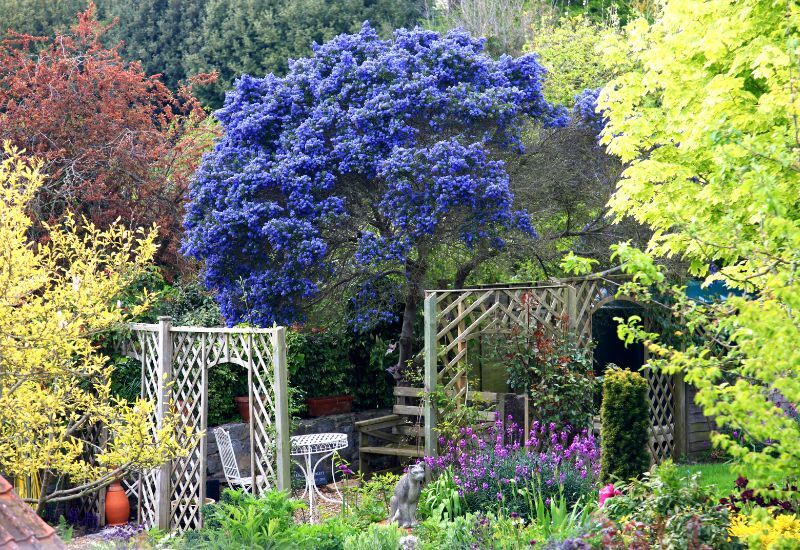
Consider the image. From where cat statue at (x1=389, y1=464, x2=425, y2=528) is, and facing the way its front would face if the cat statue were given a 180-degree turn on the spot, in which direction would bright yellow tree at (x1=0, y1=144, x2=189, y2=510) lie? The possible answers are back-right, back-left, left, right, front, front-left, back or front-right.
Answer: left

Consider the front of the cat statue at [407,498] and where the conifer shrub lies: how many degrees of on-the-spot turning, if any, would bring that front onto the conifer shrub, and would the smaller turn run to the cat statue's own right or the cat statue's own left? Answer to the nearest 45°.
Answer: approximately 45° to the cat statue's own left

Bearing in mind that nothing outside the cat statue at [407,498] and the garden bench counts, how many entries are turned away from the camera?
0

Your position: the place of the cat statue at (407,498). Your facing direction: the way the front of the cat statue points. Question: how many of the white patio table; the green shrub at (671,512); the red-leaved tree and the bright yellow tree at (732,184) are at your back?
2

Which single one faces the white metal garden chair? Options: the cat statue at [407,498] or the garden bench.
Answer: the garden bench

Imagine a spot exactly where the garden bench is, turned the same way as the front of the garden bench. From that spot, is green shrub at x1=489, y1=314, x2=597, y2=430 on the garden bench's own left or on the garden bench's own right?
on the garden bench's own left

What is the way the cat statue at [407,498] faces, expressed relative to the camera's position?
facing the viewer and to the right of the viewer

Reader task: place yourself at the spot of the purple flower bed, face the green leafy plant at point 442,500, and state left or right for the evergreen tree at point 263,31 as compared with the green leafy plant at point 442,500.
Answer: right

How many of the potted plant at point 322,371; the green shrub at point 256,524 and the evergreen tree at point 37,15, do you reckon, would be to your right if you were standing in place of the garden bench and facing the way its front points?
2

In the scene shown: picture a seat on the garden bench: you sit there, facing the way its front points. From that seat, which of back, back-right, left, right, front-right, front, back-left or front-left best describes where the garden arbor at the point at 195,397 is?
front

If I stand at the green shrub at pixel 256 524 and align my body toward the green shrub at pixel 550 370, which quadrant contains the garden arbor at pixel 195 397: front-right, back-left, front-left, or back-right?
front-left

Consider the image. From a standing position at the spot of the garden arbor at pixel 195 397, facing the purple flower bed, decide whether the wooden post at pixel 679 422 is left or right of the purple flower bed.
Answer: left
